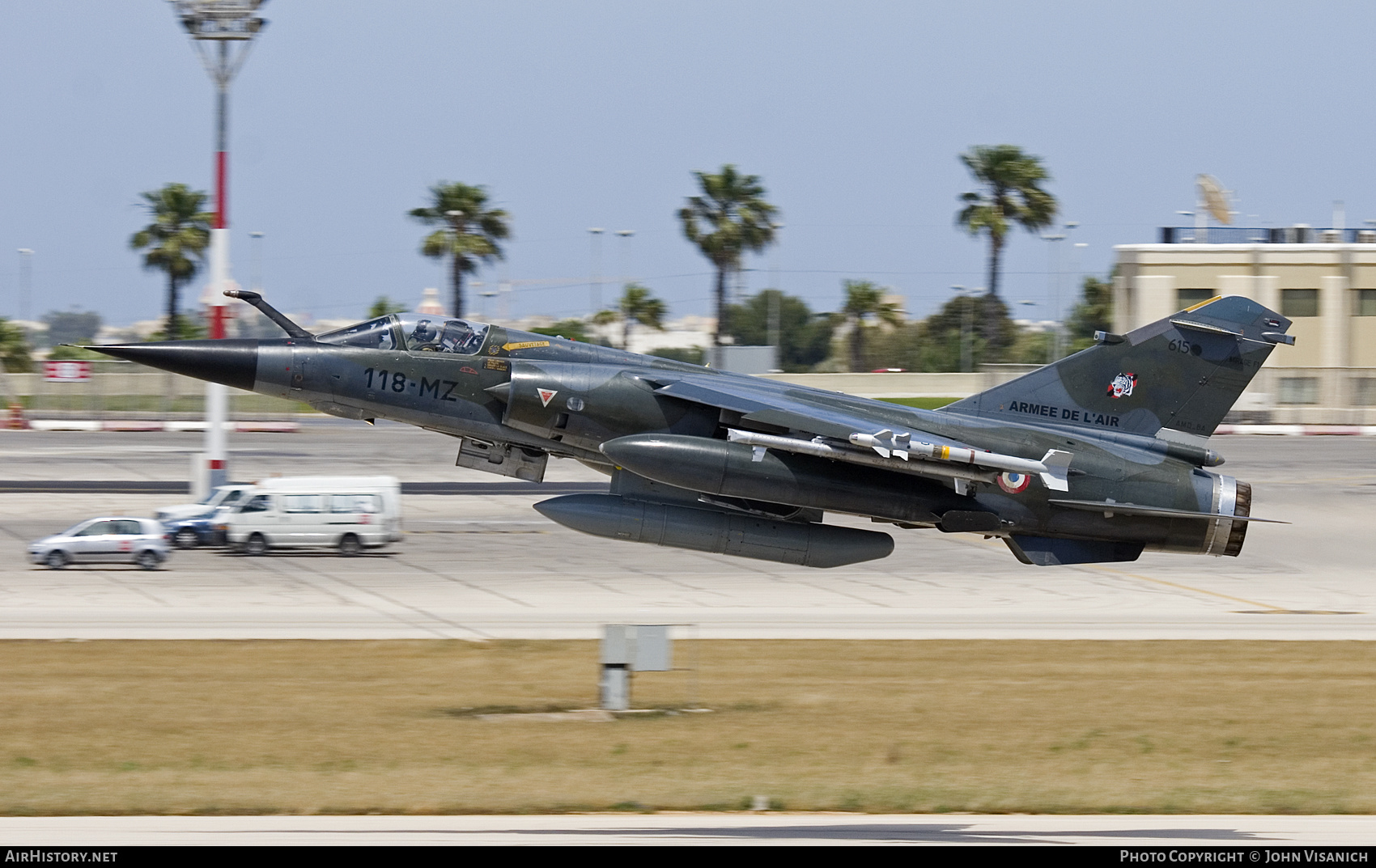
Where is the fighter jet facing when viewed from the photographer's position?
facing to the left of the viewer

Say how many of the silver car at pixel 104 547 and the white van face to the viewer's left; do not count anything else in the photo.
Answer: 2

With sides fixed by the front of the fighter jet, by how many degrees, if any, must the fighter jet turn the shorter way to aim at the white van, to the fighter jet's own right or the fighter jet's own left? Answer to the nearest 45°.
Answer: approximately 45° to the fighter jet's own right

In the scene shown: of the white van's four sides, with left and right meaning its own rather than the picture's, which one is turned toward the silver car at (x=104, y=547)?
front

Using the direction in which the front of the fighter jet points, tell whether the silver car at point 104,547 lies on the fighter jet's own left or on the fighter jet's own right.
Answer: on the fighter jet's own right

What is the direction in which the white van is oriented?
to the viewer's left

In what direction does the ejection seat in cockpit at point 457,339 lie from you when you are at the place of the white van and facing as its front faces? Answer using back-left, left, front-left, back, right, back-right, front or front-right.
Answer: left

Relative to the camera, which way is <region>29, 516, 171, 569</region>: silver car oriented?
to the viewer's left

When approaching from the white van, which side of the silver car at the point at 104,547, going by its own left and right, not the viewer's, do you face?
back

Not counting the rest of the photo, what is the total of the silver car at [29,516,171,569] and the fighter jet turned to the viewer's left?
2
